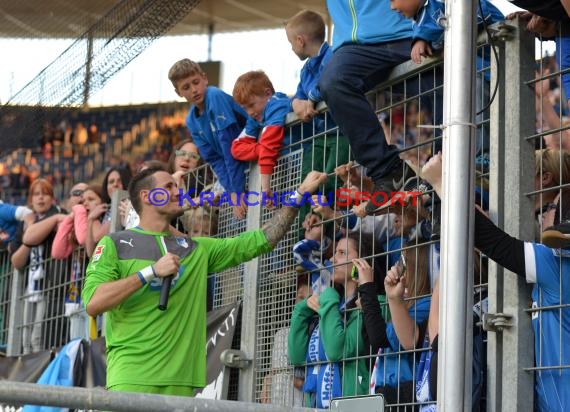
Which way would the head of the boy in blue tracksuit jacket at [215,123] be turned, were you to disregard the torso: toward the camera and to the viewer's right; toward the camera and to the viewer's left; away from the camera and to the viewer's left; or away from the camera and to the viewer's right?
toward the camera and to the viewer's right

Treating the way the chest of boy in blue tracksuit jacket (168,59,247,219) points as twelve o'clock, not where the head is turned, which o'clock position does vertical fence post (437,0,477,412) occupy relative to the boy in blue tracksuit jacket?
The vertical fence post is roughly at 10 o'clock from the boy in blue tracksuit jacket.

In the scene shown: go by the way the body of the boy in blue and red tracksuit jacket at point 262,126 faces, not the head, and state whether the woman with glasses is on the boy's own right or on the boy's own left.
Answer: on the boy's own right

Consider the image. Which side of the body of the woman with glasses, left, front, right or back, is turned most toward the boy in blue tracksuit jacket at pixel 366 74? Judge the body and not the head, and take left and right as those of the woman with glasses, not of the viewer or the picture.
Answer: left

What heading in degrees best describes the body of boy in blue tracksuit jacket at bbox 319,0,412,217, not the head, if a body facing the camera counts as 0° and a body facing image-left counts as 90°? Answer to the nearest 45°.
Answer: approximately 45°
